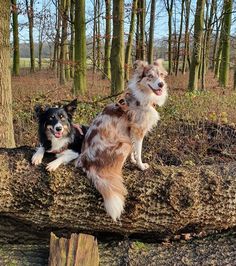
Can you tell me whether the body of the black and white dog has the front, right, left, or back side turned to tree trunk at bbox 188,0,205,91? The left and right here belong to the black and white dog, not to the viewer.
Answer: back

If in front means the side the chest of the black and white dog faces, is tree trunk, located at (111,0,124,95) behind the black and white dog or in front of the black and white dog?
behind

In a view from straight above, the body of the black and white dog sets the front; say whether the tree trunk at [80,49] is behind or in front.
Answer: behind

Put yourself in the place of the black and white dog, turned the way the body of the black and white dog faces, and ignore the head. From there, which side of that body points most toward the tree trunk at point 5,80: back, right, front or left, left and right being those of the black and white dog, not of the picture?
right

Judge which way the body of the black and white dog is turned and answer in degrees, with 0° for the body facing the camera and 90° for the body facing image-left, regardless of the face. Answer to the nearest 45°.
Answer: approximately 45°

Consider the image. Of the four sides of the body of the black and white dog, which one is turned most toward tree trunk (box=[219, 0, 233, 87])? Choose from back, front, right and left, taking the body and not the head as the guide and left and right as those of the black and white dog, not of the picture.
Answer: back
